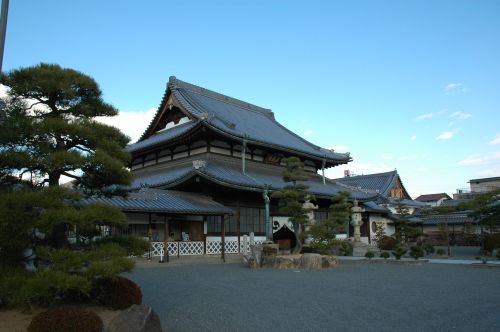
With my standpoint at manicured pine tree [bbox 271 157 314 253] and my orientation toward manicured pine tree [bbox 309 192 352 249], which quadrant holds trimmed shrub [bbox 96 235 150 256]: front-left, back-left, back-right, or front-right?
back-left

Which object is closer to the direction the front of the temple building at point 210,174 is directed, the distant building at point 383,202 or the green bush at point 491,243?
the green bush

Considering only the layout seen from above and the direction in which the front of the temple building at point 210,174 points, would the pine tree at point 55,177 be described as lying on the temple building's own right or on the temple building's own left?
on the temple building's own right

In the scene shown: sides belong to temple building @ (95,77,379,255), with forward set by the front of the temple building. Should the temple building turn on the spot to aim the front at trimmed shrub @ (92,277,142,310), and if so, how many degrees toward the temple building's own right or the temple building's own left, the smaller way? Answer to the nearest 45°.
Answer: approximately 45° to the temple building's own right

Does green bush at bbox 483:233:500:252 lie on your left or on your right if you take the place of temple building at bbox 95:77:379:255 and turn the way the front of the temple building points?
on your left

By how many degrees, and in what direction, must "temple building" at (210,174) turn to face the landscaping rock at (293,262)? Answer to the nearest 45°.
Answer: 0° — it already faces it

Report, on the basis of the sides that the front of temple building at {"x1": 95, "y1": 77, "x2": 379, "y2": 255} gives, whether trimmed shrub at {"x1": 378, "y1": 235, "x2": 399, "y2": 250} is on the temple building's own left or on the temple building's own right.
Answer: on the temple building's own left

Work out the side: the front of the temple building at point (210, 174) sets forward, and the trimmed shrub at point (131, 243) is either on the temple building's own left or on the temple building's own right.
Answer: on the temple building's own right
